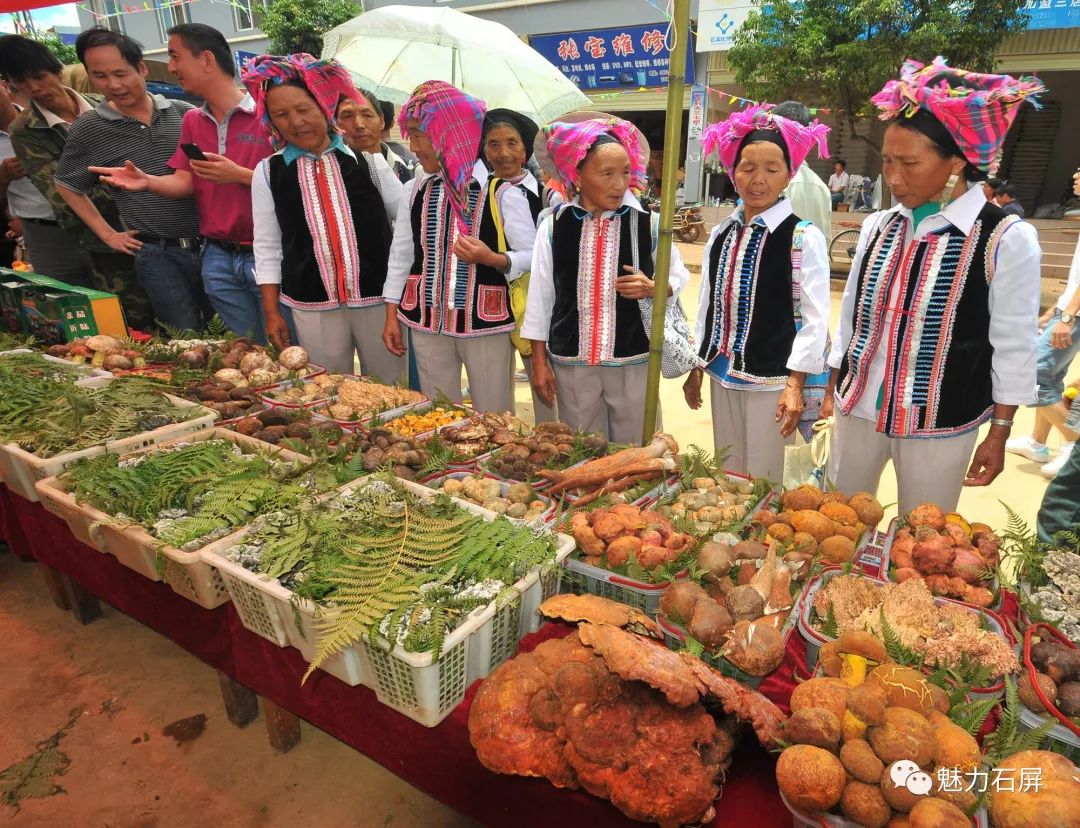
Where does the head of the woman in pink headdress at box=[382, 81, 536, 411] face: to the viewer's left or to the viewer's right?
to the viewer's left

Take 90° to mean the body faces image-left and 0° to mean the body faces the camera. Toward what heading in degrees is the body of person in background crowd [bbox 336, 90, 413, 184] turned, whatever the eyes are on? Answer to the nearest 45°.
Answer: approximately 0°

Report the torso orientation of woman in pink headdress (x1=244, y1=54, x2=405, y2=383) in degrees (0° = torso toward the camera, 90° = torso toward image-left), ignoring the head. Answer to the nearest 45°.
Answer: approximately 0°

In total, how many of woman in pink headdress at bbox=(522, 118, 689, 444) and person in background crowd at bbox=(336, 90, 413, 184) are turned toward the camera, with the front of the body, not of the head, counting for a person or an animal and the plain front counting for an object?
2

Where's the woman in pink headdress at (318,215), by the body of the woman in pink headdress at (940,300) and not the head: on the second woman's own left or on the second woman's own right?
on the second woman's own right
